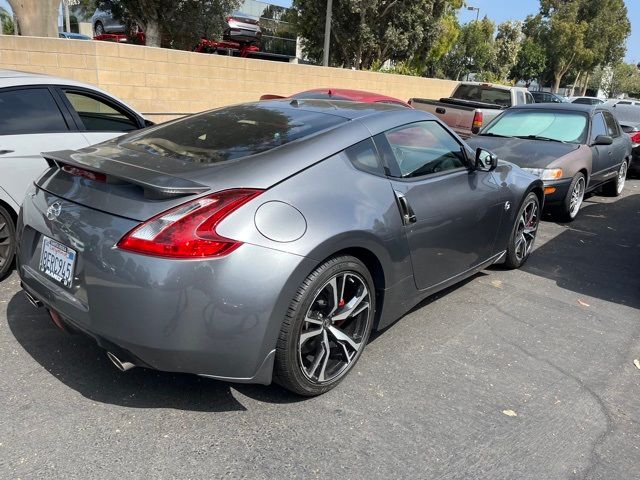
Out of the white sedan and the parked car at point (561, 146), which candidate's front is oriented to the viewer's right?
the white sedan

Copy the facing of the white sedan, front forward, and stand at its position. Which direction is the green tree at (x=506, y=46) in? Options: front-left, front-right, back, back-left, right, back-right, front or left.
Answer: front-left

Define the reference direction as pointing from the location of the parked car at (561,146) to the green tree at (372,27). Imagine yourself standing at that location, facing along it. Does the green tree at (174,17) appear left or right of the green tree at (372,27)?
left

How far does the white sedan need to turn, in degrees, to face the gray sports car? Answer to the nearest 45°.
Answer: approximately 45° to its right

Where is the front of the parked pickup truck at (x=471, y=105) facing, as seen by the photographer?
facing away from the viewer and to the right of the viewer

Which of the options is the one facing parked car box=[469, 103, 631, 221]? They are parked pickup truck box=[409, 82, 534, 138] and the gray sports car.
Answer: the gray sports car

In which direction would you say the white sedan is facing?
to the viewer's right

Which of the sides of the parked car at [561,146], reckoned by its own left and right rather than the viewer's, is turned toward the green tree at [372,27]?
right

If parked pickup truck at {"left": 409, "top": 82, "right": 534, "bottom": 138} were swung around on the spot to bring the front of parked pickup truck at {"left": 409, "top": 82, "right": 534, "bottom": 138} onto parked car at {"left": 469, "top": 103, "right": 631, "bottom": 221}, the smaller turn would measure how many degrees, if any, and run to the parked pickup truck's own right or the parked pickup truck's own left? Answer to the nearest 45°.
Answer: approximately 135° to the parked pickup truck's own right

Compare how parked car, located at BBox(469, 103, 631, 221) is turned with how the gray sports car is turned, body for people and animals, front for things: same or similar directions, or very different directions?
very different directions

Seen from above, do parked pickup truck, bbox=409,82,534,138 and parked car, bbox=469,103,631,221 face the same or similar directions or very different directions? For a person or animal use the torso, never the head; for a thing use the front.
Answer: very different directions

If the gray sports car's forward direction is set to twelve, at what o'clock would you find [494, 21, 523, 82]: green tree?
The green tree is roughly at 11 o'clock from the gray sports car.

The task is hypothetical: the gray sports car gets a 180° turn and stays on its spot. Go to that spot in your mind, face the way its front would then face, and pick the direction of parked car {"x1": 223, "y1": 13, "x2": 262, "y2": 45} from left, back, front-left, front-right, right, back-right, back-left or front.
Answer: back-right

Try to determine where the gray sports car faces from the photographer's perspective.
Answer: facing away from the viewer and to the right of the viewer

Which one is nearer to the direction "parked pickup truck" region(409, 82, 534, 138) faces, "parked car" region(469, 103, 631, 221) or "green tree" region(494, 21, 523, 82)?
the green tree

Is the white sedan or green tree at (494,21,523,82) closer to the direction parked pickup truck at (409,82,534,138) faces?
the green tree

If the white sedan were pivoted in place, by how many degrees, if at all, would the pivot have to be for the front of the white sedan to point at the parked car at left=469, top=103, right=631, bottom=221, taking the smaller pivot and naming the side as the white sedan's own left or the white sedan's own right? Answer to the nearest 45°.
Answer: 0° — it already faces it
